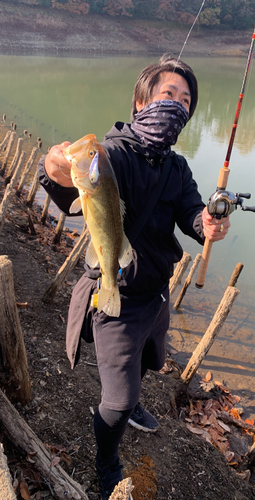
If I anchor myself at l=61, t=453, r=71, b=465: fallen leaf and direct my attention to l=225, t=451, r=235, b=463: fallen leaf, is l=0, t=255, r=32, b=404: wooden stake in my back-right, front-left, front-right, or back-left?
back-left

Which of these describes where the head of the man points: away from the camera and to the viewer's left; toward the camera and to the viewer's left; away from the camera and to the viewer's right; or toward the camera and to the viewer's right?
toward the camera and to the viewer's right

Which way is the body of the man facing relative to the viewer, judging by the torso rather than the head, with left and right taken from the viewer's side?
facing the viewer and to the right of the viewer
